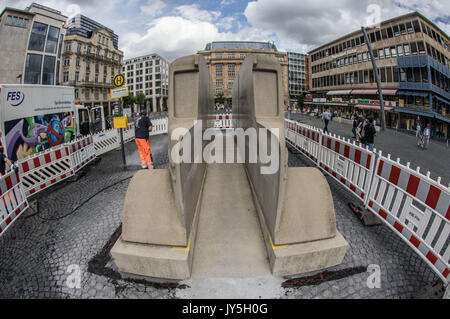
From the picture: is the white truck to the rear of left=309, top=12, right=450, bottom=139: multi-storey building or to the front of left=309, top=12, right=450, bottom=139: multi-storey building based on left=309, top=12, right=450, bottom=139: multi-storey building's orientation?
to the front

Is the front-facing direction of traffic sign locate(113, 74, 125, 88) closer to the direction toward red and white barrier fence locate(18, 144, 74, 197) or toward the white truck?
the red and white barrier fence

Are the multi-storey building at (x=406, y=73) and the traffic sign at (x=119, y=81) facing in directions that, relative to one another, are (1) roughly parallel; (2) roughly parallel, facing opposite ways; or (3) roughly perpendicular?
roughly perpendicular

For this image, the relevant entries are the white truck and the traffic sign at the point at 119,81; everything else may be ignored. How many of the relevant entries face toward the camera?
1

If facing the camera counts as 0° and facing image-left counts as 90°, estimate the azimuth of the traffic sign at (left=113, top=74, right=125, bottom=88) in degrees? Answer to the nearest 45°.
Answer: approximately 0°

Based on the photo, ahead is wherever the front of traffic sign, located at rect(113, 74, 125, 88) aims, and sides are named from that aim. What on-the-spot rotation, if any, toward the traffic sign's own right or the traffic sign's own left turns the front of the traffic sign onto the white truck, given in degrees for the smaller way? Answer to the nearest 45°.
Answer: approximately 135° to the traffic sign's own right

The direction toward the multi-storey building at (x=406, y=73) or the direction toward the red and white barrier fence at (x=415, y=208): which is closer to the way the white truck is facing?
the multi-storey building

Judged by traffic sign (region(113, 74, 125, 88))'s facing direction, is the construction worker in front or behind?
in front
